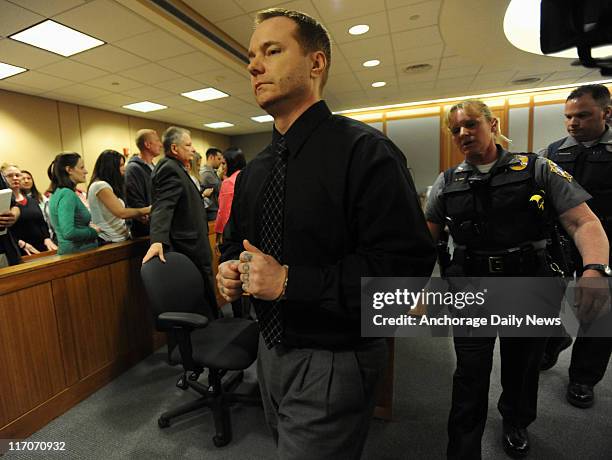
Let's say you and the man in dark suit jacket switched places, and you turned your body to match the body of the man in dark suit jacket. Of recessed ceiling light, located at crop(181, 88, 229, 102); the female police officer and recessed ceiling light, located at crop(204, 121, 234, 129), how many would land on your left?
2

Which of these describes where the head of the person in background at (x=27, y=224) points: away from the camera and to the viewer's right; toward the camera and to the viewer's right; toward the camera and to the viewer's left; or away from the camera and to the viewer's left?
toward the camera and to the viewer's right

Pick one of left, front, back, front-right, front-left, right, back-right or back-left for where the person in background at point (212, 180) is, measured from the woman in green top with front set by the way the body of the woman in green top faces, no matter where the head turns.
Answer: front-left

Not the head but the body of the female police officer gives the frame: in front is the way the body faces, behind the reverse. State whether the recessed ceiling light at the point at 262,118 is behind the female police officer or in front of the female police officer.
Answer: behind

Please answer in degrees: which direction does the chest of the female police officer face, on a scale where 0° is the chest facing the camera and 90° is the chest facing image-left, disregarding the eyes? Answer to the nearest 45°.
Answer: approximately 0°

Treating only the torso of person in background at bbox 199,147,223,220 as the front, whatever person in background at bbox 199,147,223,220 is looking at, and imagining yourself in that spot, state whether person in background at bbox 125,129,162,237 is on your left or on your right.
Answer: on your right

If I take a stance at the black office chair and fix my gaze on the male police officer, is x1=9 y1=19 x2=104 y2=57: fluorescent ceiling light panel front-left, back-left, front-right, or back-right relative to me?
back-left

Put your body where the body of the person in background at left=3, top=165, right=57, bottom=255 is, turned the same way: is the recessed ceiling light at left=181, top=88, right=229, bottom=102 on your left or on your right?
on your left

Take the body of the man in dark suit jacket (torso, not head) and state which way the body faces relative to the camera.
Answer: to the viewer's right

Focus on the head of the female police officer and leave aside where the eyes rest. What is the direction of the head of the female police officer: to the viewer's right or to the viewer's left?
to the viewer's left

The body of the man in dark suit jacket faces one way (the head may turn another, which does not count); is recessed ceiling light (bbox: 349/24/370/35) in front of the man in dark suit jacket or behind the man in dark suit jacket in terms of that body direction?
in front
